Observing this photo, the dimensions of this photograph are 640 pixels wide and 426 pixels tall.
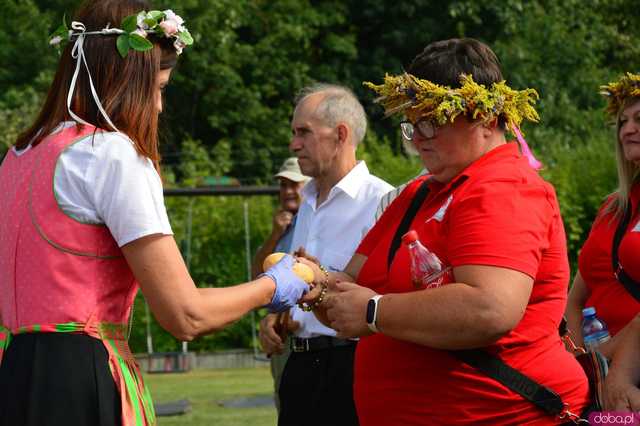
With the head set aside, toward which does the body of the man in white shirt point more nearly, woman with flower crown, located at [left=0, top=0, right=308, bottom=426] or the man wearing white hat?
the woman with flower crown

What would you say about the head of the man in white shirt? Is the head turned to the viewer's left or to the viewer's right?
to the viewer's left

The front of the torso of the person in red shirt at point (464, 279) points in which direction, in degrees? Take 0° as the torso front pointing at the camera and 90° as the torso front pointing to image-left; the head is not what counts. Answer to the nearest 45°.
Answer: approximately 45°

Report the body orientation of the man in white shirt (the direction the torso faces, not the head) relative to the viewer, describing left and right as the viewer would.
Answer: facing the viewer and to the left of the viewer

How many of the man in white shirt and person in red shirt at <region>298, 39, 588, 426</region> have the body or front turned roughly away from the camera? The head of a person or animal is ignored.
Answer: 0

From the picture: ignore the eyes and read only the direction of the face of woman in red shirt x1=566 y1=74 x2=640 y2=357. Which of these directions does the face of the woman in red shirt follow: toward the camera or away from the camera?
toward the camera

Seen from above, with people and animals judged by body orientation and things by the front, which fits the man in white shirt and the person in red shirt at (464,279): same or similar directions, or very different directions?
same or similar directions

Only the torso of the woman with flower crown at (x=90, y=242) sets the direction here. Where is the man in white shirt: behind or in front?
in front

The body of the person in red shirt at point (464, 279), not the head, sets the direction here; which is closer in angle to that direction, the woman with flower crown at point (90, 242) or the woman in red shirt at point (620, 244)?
the woman with flower crown

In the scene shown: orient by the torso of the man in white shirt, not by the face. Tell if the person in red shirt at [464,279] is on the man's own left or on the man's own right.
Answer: on the man's own left

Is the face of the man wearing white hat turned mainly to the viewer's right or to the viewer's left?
to the viewer's left

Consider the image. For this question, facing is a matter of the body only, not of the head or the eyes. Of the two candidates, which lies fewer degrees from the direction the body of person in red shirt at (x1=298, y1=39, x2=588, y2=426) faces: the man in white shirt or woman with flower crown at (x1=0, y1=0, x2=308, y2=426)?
the woman with flower crown

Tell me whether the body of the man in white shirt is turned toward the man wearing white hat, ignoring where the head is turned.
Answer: no

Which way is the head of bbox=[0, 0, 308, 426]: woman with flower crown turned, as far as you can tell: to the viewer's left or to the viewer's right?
to the viewer's right

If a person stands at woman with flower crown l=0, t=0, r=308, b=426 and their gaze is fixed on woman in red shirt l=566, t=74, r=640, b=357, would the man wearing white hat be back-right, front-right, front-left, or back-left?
front-left

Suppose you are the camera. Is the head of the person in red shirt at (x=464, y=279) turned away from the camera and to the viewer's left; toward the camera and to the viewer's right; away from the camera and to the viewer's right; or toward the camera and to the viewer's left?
toward the camera and to the viewer's left

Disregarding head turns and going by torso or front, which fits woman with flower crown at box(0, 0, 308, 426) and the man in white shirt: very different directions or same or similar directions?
very different directions

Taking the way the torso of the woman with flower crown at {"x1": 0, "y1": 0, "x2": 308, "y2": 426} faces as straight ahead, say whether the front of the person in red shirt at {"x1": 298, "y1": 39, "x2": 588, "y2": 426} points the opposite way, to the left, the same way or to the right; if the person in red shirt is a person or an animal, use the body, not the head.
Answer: the opposite way

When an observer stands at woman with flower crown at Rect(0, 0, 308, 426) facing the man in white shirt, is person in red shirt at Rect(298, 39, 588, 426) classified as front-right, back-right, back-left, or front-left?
front-right
